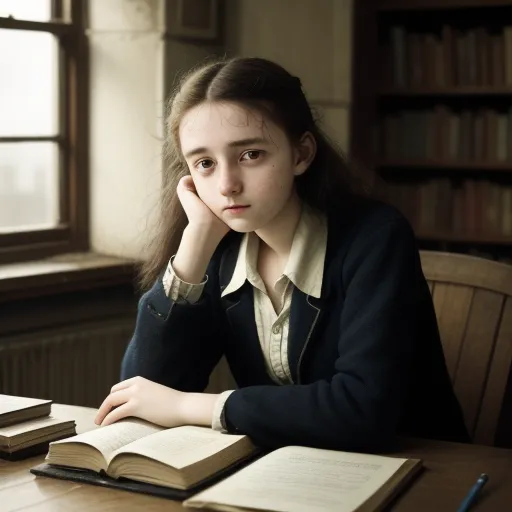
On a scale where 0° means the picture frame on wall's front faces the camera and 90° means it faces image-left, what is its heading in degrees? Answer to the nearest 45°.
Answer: approximately 0°

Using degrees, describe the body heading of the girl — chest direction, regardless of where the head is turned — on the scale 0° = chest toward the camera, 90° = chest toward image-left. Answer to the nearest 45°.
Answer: approximately 45°

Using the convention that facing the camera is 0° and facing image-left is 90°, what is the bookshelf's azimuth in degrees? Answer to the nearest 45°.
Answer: approximately 0°

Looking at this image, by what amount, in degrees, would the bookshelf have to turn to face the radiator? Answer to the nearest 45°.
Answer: approximately 45° to its right

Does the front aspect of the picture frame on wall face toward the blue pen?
yes

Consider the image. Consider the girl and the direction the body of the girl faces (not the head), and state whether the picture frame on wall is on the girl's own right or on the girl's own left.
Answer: on the girl's own right

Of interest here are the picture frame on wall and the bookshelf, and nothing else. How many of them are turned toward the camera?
2
